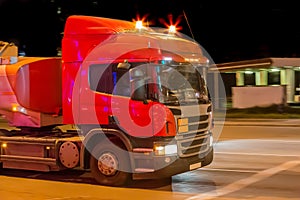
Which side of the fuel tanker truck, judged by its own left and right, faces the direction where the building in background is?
left

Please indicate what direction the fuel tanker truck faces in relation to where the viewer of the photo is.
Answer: facing the viewer and to the right of the viewer
